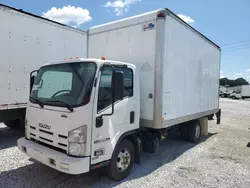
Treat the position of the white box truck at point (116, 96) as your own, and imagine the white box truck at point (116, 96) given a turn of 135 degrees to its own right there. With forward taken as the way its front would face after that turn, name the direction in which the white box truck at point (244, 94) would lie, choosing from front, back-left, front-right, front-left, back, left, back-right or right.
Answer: front-right

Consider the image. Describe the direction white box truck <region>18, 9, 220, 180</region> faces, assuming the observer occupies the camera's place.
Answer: facing the viewer and to the left of the viewer

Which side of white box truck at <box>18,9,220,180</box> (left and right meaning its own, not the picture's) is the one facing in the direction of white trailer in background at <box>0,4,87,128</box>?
right
